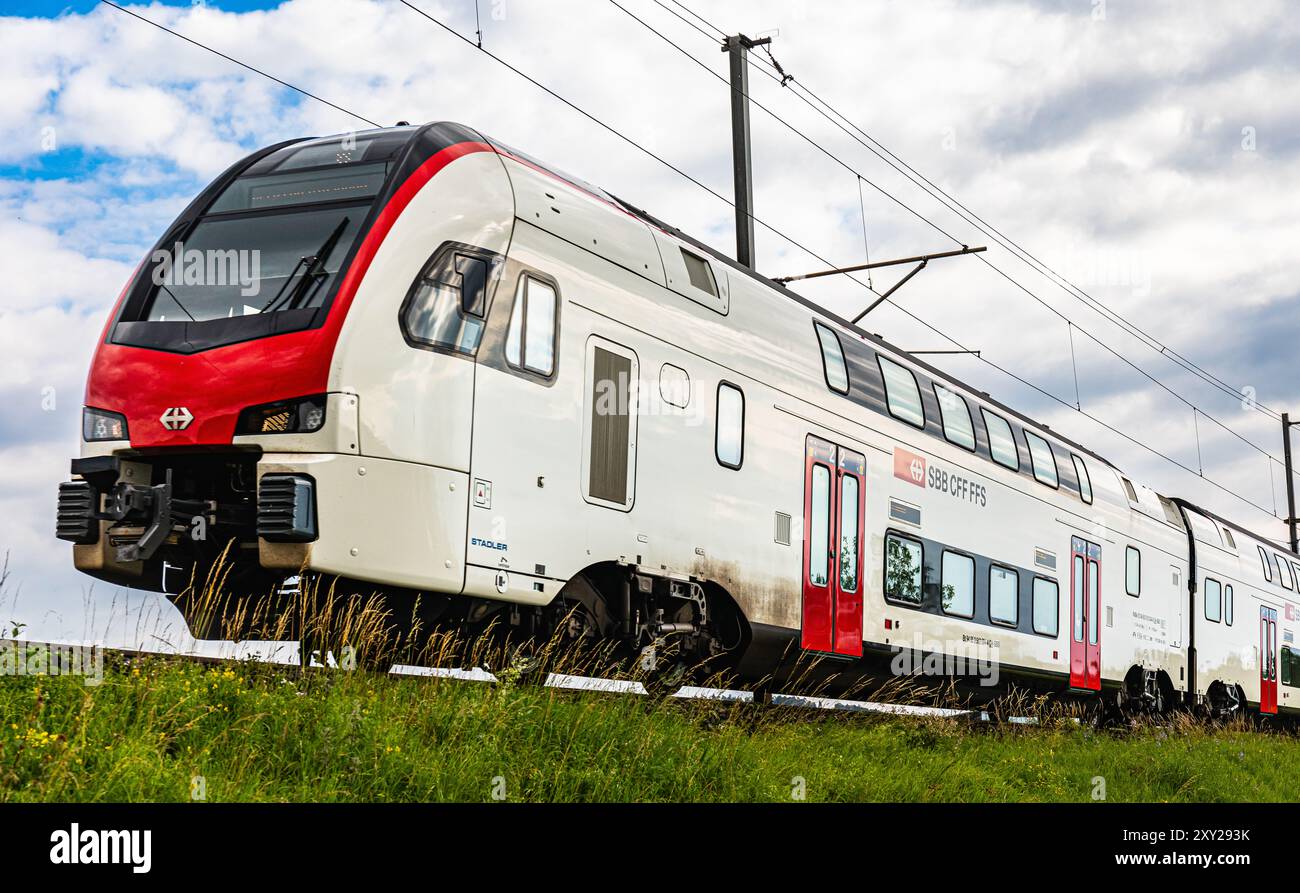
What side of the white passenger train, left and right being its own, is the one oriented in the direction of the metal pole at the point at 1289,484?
back

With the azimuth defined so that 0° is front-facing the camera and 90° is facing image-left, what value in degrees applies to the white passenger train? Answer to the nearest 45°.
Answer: approximately 45°
